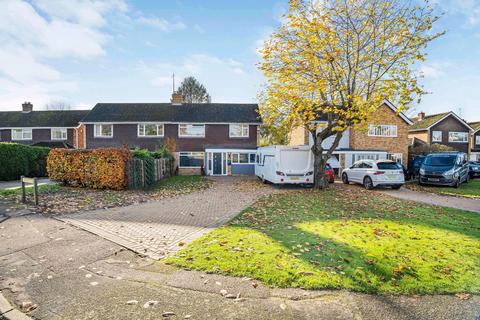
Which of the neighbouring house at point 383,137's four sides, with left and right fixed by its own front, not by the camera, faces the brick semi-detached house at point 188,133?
right

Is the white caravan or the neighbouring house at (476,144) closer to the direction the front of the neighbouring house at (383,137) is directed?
the white caravan

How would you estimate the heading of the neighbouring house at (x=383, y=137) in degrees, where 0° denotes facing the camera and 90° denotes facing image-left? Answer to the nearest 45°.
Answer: approximately 0°

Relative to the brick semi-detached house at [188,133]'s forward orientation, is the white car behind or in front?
in front

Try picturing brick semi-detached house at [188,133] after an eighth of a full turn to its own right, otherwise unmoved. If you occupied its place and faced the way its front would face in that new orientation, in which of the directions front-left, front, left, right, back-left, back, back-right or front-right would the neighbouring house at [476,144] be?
back-left
